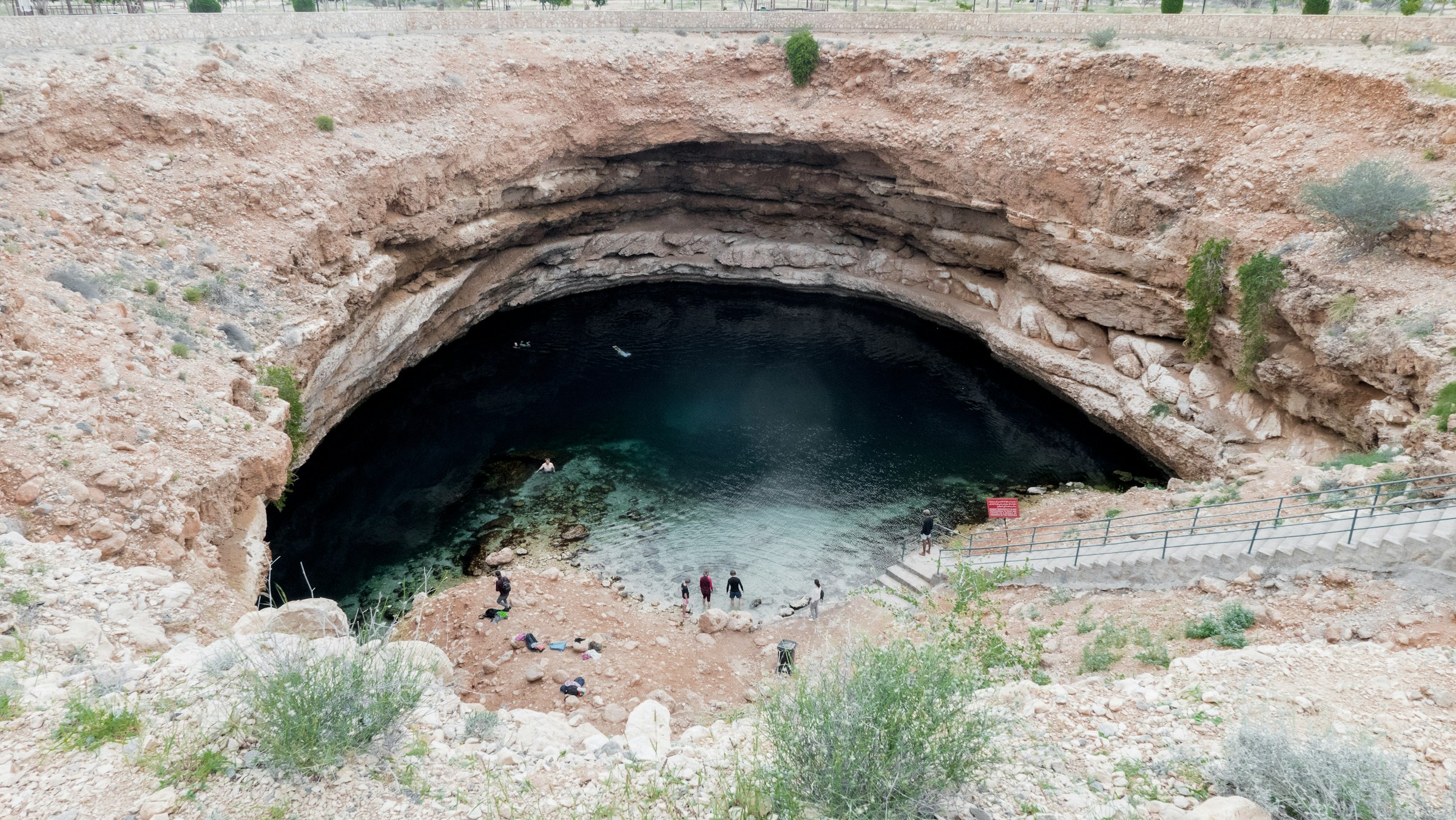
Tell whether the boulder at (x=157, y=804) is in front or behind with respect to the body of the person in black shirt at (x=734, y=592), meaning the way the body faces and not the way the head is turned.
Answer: behind

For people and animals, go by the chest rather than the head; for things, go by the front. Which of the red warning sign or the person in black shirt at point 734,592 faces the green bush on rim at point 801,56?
the person in black shirt

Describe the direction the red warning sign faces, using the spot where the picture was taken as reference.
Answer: facing the viewer

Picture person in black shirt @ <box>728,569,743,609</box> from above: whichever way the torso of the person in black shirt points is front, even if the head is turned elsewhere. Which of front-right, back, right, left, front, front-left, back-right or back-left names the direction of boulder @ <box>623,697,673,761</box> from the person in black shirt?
back

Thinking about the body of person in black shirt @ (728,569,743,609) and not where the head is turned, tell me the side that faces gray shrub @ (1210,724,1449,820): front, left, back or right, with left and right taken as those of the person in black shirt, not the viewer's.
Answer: back

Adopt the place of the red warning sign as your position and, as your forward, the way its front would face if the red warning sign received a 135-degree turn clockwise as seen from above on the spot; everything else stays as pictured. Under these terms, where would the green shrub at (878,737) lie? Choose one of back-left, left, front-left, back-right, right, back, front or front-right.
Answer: back-left

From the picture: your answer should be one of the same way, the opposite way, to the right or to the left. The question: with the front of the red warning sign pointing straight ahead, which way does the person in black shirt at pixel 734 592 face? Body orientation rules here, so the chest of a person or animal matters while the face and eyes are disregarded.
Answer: the opposite way

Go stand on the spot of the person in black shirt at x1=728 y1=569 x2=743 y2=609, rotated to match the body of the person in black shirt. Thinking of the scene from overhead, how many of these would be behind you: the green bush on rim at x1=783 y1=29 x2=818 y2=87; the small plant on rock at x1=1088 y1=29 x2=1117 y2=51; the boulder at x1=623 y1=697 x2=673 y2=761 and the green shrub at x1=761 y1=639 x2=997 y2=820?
2

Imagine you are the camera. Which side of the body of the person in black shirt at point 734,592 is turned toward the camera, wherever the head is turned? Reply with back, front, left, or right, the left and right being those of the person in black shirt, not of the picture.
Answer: back

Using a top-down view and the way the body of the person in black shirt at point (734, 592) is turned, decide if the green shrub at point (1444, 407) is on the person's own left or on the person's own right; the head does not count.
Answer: on the person's own right

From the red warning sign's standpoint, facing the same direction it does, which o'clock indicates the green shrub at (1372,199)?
The green shrub is roughly at 8 o'clock from the red warning sign.

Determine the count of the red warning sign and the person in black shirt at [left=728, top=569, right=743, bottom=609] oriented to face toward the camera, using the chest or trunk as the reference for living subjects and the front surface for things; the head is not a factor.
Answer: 1

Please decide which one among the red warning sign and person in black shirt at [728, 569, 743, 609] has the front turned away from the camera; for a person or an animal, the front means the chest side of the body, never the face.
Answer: the person in black shirt
